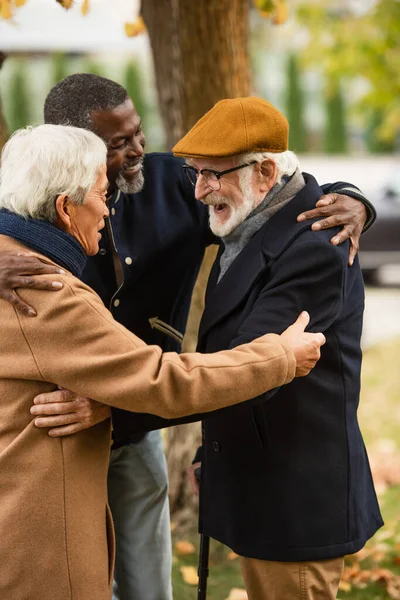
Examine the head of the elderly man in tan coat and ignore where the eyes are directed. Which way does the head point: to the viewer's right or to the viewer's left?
to the viewer's right

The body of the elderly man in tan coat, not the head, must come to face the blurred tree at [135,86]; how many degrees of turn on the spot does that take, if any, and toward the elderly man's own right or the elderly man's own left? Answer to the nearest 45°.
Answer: approximately 45° to the elderly man's own left

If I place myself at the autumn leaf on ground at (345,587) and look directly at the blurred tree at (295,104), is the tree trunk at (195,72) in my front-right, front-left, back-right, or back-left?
front-left

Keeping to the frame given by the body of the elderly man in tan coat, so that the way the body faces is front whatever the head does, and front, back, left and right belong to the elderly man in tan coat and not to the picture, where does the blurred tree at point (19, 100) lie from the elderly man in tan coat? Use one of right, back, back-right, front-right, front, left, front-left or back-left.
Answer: front-left

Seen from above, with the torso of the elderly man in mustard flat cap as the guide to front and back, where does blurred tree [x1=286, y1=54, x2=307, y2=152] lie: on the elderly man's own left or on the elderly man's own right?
on the elderly man's own right

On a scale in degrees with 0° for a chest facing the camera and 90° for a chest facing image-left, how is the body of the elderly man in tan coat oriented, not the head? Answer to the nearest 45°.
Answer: approximately 225°

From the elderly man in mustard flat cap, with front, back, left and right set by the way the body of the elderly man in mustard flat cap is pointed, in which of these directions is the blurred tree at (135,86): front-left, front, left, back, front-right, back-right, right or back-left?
right

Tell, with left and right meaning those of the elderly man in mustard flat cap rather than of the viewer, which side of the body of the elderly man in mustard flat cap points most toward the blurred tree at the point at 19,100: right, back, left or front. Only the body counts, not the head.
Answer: right

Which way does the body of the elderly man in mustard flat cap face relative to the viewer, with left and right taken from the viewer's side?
facing to the left of the viewer
